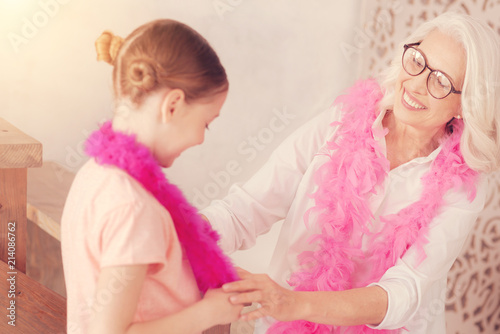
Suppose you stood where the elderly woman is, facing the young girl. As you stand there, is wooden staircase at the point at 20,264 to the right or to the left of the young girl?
right

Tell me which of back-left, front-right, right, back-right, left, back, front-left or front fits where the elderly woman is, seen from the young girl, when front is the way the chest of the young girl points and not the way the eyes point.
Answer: front-left

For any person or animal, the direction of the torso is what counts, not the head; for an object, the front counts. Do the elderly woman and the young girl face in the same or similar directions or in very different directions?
very different directions

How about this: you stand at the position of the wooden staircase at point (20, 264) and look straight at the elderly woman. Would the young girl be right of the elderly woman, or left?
right

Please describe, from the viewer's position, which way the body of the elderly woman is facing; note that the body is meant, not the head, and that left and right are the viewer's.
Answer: facing the viewer and to the left of the viewer

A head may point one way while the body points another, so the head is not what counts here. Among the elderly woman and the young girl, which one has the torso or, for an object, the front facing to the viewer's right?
the young girl

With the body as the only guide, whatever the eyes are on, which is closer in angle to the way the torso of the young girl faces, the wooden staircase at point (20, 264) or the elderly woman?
the elderly woman

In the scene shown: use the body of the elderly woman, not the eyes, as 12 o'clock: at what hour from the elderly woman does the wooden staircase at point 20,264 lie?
The wooden staircase is roughly at 1 o'clock from the elderly woman.

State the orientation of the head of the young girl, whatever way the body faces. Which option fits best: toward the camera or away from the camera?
away from the camera

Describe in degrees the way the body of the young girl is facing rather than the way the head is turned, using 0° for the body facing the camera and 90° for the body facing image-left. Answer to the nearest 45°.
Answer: approximately 270°

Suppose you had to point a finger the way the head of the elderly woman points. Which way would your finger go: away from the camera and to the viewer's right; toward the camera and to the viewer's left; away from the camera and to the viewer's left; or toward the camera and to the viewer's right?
toward the camera and to the viewer's left
